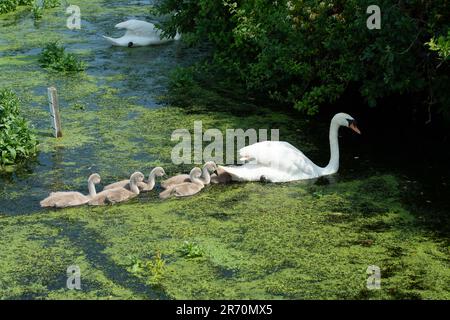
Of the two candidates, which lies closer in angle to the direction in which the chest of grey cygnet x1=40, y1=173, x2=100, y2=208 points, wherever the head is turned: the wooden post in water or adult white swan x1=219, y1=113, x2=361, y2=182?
the adult white swan

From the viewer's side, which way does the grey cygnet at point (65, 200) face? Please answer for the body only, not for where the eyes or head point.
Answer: to the viewer's right

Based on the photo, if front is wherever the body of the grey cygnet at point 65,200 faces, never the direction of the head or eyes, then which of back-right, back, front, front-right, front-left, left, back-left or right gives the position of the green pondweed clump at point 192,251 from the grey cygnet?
front-right

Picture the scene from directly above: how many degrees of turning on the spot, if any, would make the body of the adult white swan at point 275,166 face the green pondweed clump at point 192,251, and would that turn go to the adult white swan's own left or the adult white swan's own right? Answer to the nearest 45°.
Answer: approximately 90° to the adult white swan's own right

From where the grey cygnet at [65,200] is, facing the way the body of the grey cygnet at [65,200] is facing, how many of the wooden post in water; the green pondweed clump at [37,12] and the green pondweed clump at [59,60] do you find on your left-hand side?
3

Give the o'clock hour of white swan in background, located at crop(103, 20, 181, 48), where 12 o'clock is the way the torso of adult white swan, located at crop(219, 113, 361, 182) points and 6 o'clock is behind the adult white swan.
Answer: The white swan in background is roughly at 8 o'clock from the adult white swan.

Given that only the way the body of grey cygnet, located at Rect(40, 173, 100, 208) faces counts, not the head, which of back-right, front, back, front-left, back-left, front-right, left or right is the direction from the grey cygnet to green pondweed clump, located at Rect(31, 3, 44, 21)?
left

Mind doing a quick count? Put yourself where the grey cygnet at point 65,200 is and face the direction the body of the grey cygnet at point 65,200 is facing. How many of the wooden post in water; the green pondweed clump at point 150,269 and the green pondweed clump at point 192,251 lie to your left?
1

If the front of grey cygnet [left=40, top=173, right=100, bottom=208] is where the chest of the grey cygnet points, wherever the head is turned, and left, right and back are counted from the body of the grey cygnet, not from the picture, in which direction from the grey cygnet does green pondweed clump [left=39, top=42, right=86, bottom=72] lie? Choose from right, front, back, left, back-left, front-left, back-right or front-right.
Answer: left

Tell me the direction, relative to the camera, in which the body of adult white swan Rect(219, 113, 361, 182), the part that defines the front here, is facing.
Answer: to the viewer's right

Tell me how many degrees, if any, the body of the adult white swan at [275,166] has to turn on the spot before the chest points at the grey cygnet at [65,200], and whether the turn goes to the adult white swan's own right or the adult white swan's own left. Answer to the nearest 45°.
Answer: approximately 135° to the adult white swan's own right
